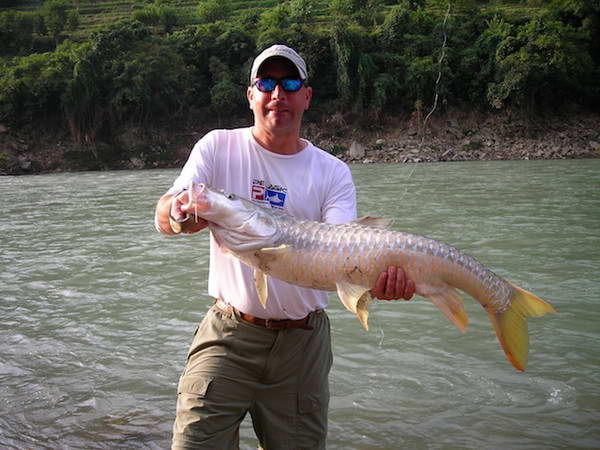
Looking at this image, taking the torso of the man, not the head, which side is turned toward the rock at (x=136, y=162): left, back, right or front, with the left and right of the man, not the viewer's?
back

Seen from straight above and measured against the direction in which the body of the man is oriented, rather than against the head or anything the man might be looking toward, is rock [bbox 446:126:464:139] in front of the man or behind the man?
behind

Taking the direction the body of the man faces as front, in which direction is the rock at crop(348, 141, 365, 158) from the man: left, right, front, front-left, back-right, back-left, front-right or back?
back

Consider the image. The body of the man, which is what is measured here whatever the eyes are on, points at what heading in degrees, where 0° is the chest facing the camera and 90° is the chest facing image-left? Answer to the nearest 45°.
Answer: approximately 0°
